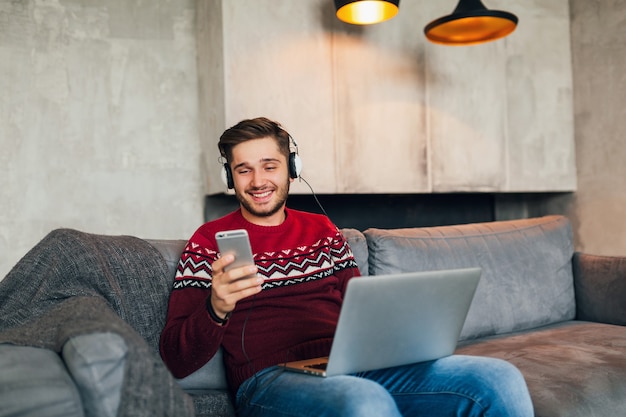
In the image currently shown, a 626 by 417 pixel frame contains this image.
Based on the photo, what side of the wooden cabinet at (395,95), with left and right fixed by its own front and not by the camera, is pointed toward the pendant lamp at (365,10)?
front

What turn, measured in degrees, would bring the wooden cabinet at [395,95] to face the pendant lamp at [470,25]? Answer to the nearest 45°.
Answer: approximately 45° to its left

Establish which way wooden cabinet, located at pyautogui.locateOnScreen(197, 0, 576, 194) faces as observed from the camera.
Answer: facing the viewer

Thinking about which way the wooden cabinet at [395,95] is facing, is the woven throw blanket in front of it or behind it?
in front

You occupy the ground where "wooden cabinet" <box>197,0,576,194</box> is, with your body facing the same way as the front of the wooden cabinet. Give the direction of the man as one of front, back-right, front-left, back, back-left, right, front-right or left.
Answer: front
